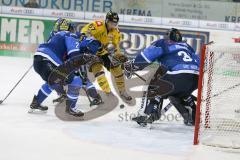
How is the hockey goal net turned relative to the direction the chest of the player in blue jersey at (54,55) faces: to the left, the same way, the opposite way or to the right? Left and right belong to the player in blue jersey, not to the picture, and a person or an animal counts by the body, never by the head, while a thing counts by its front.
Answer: the opposite way

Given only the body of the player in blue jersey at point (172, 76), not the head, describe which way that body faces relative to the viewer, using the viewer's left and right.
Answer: facing away from the viewer and to the left of the viewer

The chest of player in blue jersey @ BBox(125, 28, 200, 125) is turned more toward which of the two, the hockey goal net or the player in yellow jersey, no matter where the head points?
the player in yellow jersey

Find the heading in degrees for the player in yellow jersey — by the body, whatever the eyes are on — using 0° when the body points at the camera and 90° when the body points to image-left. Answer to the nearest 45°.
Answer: approximately 315°

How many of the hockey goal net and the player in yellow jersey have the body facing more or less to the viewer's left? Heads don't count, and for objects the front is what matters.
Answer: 1

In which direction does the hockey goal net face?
to the viewer's left

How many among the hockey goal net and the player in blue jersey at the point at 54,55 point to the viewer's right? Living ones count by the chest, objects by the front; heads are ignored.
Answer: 1

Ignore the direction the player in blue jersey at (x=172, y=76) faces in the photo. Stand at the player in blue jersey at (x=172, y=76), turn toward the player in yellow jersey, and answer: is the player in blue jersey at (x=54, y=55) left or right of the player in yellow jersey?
left

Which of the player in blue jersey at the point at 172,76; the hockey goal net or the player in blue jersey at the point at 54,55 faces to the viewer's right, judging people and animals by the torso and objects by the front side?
the player in blue jersey at the point at 54,55

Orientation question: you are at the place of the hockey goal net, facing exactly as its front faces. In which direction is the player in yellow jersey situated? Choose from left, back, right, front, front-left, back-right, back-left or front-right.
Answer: front-right

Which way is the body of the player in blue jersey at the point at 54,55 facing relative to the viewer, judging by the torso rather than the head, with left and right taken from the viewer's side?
facing to the right of the viewer
